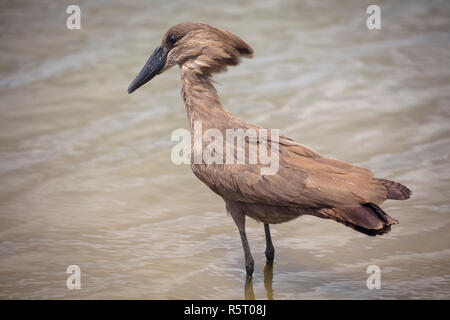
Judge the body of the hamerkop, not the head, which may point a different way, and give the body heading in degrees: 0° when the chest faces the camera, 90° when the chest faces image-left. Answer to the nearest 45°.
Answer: approximately 90°
